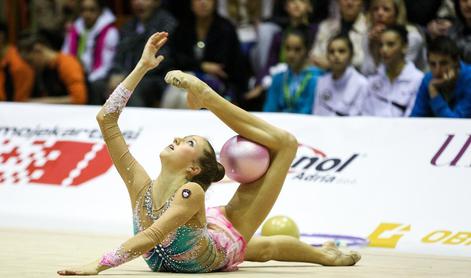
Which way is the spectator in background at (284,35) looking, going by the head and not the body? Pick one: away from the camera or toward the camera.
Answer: toward the camera

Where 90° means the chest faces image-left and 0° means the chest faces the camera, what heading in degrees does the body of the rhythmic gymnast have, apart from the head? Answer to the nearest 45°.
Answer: approximately 45°

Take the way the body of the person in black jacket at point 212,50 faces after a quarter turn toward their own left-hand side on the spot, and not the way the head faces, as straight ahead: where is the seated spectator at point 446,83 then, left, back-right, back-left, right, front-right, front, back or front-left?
front-right

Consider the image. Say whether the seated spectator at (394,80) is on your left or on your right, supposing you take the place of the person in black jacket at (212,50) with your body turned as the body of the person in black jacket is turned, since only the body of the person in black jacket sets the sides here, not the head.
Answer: on your left

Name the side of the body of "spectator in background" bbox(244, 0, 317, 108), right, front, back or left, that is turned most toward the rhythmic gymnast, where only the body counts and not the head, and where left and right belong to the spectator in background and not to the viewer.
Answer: front

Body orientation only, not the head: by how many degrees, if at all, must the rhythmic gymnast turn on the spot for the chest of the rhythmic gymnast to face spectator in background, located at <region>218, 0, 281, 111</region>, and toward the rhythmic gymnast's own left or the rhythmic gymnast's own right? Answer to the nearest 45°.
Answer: approximately 135° to the rhythmic gymnast's own right

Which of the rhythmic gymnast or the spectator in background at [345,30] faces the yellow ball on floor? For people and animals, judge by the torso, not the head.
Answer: the spectator in background

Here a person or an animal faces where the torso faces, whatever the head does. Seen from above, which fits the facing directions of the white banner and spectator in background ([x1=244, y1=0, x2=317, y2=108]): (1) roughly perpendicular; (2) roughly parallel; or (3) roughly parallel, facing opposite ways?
roughly parallel

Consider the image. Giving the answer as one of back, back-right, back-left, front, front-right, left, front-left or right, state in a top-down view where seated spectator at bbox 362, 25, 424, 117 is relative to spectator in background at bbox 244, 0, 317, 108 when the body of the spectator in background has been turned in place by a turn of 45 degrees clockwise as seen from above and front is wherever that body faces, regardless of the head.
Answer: left

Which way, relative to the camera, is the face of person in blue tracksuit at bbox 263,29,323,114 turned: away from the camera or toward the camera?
toward the camera

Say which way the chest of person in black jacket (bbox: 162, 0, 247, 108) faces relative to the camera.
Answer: toward the camera

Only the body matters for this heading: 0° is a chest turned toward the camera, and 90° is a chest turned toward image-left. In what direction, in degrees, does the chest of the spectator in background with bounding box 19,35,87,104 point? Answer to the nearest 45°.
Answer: approximately 45°

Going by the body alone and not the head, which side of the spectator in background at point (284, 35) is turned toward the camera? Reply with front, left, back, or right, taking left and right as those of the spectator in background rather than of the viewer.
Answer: front

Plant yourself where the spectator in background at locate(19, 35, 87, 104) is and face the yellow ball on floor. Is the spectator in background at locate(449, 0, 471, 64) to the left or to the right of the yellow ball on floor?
left

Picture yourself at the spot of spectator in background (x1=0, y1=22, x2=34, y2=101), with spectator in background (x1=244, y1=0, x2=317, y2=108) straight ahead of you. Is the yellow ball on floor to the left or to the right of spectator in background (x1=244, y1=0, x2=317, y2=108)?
right

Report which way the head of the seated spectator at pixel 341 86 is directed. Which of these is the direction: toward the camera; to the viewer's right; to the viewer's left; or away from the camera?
toward the camera
